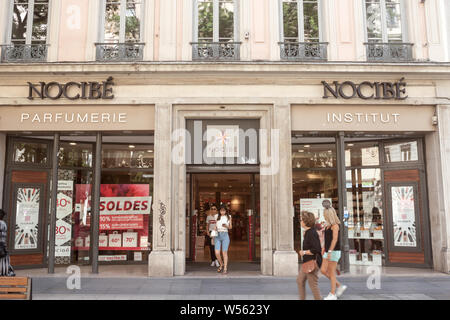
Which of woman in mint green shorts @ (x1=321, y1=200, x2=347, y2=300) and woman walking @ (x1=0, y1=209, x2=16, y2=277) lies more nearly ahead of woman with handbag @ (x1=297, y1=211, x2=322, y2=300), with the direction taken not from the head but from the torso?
the woman walking

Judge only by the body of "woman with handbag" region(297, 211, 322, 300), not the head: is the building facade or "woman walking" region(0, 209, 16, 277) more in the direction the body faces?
the woman walking

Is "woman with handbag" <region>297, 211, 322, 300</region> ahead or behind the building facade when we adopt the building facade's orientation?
ahead

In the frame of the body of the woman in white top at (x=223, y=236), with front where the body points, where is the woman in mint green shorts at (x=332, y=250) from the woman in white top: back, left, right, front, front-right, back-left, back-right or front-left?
front-left

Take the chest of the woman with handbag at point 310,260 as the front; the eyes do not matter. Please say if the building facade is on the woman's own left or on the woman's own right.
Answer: on the woman's own right

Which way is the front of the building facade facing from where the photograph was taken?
facing the viewer
